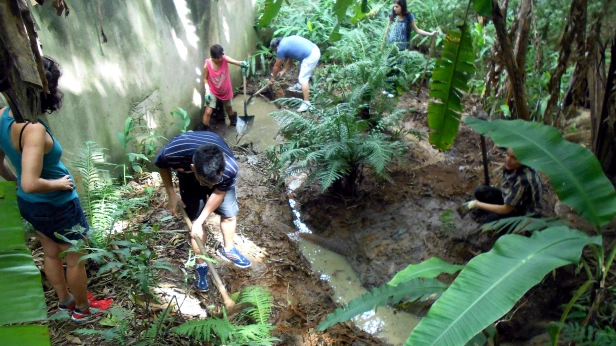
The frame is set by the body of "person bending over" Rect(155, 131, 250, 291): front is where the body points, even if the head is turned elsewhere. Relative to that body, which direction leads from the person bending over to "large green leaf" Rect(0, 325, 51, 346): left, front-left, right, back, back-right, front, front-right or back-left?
front

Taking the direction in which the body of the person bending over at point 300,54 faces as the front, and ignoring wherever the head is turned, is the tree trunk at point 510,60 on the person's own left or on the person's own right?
on the person's own left

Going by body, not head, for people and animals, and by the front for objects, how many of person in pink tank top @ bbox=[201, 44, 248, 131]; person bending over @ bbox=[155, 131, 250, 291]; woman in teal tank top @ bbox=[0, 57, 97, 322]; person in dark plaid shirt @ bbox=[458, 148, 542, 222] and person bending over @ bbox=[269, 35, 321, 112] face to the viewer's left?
2

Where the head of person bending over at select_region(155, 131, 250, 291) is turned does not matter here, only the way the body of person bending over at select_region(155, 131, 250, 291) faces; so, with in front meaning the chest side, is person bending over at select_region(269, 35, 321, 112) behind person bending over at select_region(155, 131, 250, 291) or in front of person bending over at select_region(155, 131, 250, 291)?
behind

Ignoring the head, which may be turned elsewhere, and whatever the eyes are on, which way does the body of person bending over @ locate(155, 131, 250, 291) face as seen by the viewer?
toward the camera

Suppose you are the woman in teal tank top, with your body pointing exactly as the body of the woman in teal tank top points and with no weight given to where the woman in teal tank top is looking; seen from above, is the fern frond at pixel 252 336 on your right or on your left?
on your right

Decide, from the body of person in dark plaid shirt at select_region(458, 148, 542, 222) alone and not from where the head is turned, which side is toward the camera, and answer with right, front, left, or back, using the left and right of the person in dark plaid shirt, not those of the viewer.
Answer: left

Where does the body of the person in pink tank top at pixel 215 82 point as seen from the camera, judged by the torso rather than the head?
toward the camera

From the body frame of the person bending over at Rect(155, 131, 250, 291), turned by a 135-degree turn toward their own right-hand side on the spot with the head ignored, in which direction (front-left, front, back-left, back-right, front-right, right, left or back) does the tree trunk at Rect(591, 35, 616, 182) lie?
back-right

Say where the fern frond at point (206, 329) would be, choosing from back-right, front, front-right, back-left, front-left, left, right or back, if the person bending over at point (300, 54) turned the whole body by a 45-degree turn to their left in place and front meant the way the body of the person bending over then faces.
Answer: front-left

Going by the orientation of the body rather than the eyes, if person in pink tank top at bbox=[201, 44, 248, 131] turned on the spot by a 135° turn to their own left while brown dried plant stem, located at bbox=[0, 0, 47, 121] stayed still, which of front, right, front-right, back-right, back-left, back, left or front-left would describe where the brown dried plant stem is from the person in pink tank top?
back-right

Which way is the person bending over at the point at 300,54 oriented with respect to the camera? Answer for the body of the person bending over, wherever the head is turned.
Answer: to the viewer's left

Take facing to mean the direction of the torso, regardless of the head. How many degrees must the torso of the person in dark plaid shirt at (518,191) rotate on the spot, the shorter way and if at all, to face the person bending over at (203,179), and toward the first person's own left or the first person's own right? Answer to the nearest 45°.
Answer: approximately 45° to the first person's own left

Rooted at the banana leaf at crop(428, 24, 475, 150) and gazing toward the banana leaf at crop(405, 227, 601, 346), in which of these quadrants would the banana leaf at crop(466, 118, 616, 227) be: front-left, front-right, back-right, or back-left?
front-left
